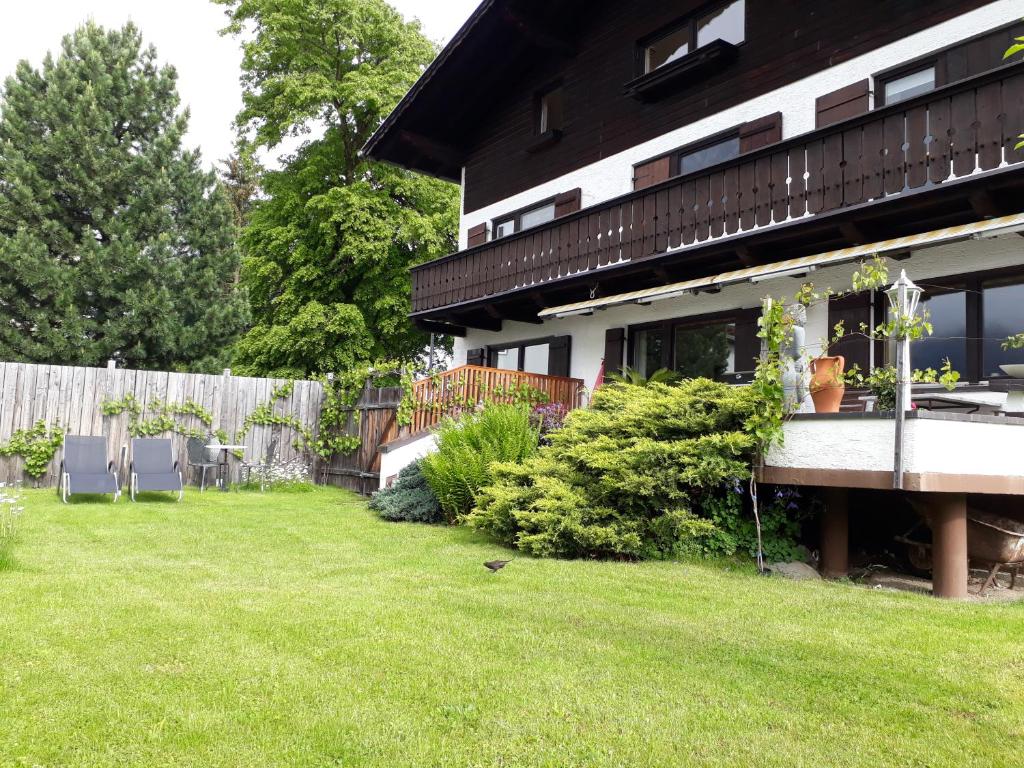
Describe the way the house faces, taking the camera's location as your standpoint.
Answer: facing the viewer and to the left of the viewer

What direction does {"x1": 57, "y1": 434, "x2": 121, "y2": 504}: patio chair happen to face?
toward the camera

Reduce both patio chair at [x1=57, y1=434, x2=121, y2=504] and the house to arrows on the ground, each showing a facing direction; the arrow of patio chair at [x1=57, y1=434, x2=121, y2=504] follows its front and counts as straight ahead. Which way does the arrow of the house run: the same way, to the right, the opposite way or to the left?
to the right

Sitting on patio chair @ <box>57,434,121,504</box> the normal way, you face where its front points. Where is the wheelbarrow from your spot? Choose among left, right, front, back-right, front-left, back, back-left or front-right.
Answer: front-left

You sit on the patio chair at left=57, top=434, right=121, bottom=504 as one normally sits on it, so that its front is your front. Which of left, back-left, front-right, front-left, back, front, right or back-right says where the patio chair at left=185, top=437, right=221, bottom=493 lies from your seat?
back-left

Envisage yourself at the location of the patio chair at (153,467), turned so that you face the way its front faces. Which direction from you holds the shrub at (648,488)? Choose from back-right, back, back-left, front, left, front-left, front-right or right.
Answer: front-left

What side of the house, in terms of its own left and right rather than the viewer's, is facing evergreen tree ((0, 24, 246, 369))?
right

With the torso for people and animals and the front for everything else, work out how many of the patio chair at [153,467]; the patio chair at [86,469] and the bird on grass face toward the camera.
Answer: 2

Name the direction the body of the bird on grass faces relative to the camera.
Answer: to the viewer's left

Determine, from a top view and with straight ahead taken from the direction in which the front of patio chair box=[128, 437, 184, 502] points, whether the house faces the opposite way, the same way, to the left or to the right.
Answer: to the right

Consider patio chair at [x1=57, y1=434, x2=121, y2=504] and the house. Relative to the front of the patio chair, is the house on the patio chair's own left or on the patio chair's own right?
on the patio chair's own left

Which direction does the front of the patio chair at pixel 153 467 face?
toward the camera

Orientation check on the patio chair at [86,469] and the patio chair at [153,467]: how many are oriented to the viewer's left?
0

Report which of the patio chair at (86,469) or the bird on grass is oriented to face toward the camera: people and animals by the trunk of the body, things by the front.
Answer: the patio chair

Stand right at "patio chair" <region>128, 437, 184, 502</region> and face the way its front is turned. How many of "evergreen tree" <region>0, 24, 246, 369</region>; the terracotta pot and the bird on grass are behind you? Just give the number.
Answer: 1
